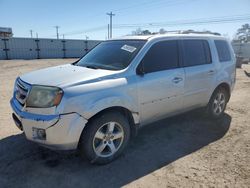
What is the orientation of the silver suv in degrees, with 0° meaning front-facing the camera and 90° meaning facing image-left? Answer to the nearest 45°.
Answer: approximately 45°

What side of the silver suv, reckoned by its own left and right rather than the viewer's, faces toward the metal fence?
right
